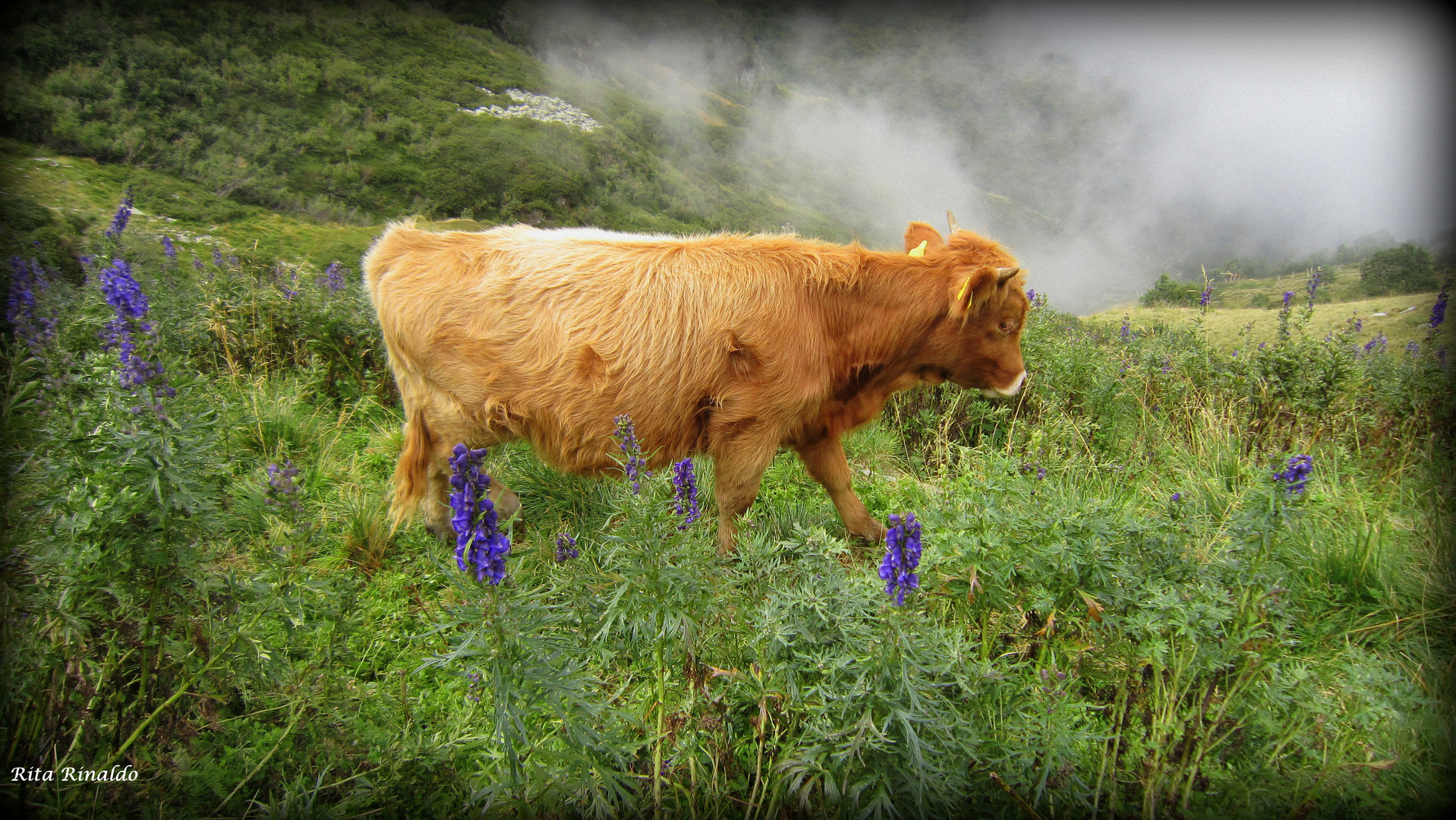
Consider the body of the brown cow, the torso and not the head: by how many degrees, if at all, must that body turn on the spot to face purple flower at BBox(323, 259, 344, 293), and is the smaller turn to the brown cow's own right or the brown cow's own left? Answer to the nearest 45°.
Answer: approximately 135° to the brown cow's own left

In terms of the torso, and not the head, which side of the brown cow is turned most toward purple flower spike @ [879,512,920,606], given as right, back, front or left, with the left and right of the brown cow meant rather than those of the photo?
right

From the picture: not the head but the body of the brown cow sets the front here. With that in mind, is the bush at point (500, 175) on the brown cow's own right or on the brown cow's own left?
on the brown cow's own left

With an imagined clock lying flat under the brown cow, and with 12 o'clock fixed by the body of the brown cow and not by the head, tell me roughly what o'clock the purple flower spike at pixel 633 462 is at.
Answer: The purple flower spike is roughly at 3 o'clock from the brown cow.

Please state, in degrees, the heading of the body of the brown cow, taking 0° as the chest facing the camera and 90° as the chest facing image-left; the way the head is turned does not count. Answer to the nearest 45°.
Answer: approximately 270°

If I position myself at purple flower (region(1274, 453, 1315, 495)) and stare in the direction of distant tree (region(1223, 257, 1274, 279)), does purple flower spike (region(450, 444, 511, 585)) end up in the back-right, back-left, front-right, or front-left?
back-left

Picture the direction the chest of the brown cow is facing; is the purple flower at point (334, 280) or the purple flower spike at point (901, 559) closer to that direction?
the purple flower spike
